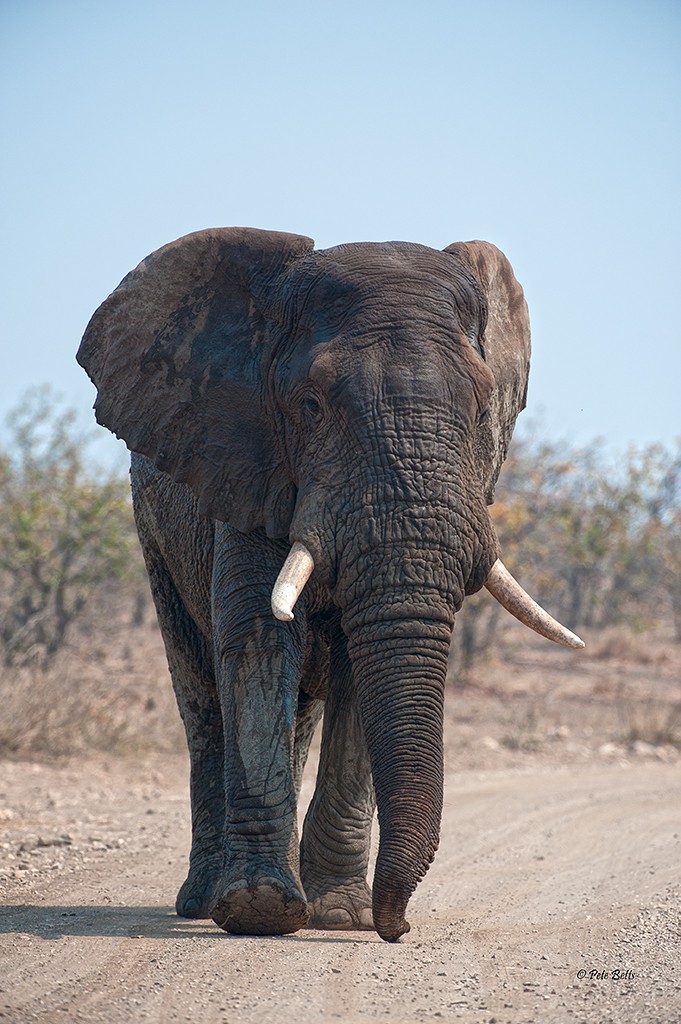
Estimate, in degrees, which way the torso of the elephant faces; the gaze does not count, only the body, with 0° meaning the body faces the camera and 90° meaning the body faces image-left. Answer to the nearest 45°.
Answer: approximately 315°
